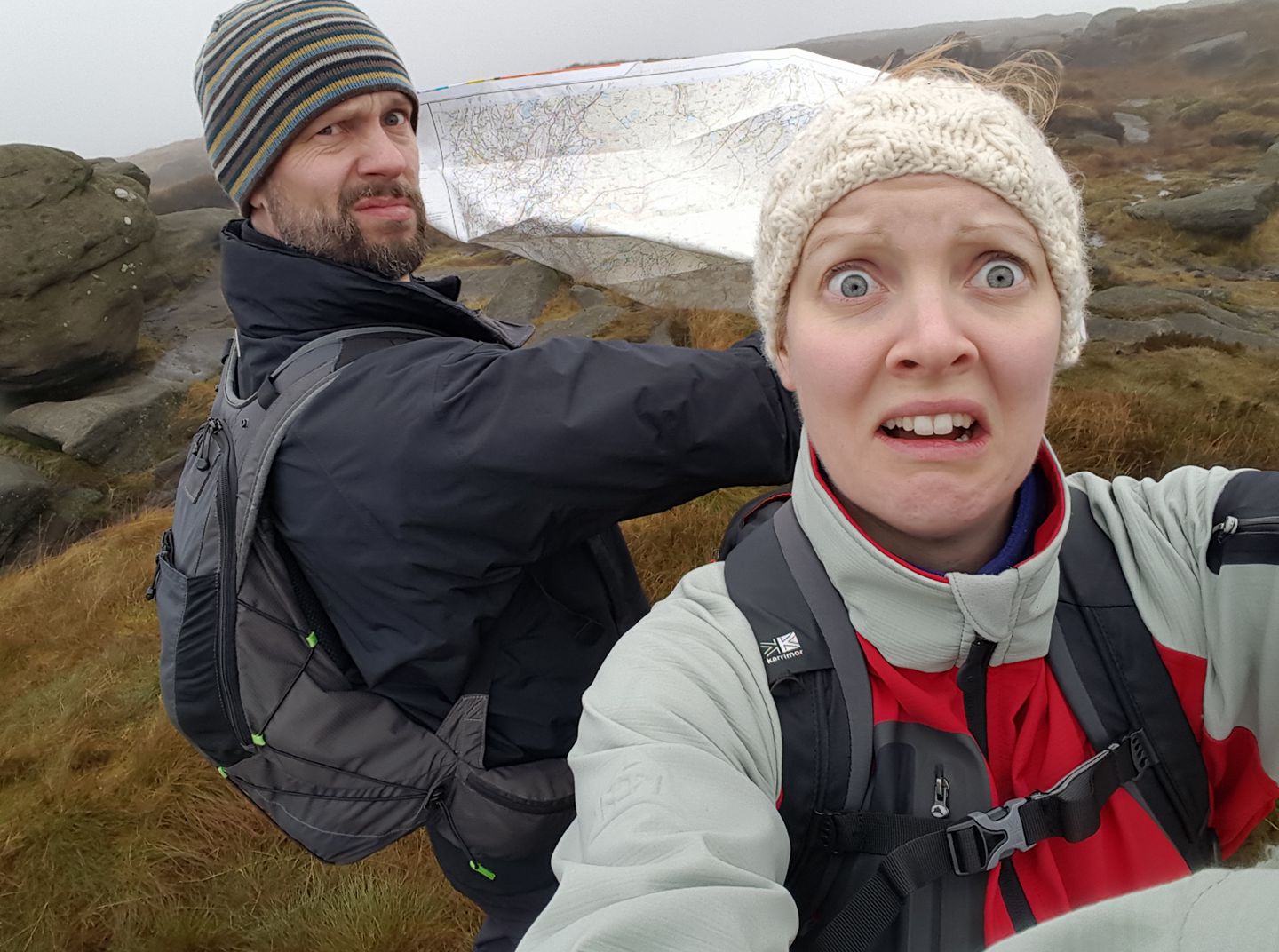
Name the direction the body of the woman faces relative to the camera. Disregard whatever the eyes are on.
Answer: toward the camera

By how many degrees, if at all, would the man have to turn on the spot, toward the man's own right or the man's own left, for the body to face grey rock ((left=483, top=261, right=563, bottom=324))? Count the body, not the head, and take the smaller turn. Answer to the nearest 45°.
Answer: approximately 90° to the man's own left

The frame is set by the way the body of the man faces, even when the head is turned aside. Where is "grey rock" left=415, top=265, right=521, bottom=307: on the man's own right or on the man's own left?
on the man's own left

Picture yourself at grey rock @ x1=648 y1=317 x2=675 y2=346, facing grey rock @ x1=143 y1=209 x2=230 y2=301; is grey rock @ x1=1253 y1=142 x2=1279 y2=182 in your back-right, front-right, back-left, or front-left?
back-right

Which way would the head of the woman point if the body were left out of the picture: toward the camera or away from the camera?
toward the camera

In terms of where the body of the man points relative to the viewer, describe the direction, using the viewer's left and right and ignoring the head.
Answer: facing to the right of the viewer

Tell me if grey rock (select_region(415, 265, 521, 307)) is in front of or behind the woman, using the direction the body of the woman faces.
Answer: behind
